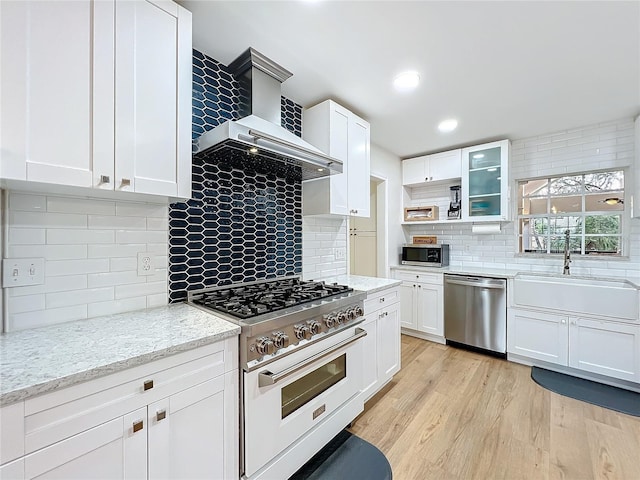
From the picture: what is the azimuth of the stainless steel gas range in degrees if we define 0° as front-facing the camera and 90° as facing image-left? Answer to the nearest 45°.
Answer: approximately 315°

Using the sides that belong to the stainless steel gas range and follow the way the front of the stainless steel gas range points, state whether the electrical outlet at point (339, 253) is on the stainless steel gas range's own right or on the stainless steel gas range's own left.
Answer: on the stainless steel gas range's own left

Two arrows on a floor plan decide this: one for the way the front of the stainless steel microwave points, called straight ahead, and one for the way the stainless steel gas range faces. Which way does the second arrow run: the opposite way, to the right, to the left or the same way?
to the left

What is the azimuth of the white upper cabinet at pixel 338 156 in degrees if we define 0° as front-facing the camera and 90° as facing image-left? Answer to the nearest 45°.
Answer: approximately 315°

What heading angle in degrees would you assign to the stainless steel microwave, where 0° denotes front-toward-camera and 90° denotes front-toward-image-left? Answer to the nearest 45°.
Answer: approximately 0°

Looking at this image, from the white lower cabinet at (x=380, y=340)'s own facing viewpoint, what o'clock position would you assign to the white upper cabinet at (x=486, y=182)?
The white upper cabinet is roughly at 9 o'clock from the white lower cabinet.

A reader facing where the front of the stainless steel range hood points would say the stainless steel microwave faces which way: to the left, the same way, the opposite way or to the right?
to the right

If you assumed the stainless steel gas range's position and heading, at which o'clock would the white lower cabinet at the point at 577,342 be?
The white lower cabinet is roughly at 10 o'clock from the stainless steel gas range.

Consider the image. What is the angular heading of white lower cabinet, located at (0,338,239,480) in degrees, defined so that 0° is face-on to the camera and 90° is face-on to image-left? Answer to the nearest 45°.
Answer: approximately 315°

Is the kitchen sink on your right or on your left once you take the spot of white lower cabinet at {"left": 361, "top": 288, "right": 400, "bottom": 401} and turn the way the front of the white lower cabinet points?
on your left
